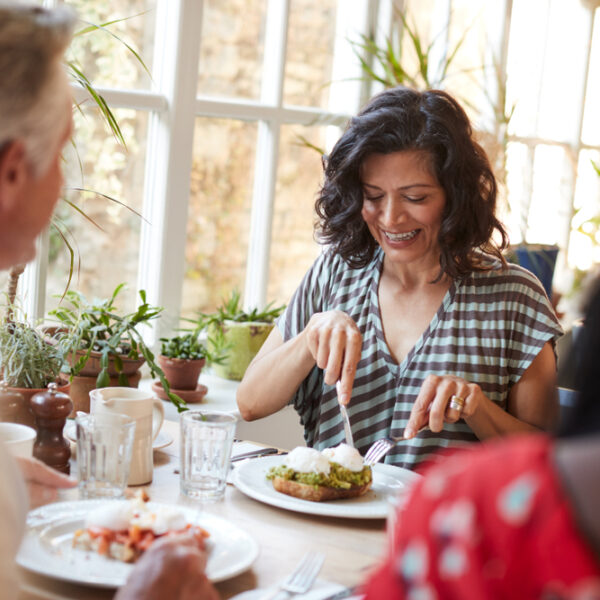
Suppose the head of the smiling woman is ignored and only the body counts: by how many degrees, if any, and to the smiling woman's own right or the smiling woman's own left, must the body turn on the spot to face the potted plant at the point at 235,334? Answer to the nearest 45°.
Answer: approximately 90° to the smiling woman's own right

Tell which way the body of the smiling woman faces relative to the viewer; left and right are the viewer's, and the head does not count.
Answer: facing the viewer and to the left of the viewer

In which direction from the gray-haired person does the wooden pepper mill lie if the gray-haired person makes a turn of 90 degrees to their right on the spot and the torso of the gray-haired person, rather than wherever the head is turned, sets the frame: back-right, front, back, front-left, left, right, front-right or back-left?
back-left

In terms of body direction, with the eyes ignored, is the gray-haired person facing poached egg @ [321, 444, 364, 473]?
yes

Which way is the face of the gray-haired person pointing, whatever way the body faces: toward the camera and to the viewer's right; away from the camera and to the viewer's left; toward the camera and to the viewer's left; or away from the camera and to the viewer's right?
away from the camera and to the viewer's right

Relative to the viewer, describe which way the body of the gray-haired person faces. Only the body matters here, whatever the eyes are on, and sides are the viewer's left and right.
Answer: facing away from the viewer and to the right of the viewer

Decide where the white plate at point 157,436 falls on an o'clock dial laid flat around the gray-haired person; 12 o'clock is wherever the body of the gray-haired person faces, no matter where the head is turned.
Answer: The white plate is roughly at 11 o'clock from the gray-haired person.

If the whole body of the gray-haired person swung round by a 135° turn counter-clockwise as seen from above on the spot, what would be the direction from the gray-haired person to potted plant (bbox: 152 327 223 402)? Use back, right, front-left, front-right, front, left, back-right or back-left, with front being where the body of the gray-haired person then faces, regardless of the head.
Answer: right

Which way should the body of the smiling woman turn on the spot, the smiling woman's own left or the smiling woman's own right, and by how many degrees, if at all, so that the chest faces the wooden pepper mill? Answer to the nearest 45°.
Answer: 0° — they already face it

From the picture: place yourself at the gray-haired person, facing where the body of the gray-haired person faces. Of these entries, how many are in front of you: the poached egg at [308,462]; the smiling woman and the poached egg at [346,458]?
3

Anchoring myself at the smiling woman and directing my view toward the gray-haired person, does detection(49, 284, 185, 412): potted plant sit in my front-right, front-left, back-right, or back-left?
front-right

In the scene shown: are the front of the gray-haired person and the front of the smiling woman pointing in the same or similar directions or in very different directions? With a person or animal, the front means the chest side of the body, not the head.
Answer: very different directions

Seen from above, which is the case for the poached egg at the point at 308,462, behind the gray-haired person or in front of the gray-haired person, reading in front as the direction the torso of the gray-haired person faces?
in front

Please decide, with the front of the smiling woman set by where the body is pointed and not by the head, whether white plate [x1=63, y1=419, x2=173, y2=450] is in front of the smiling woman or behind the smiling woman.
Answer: in front
